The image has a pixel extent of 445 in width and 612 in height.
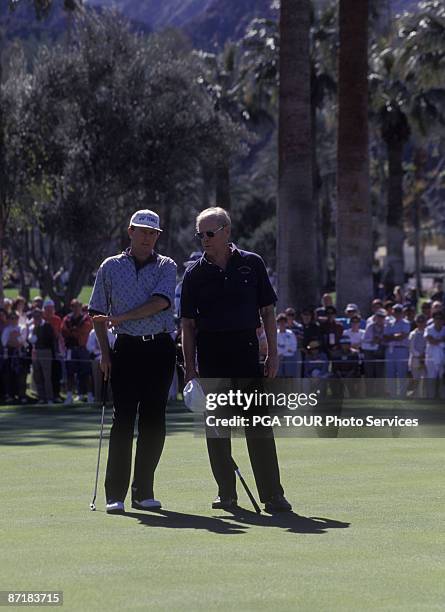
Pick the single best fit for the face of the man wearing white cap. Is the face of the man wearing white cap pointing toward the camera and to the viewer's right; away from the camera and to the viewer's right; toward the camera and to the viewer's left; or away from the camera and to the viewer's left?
toward the camera and to the viewer's right

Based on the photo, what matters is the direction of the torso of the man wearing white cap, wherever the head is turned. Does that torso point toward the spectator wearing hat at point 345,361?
no

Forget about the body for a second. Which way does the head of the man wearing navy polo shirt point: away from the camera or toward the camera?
toward the camera

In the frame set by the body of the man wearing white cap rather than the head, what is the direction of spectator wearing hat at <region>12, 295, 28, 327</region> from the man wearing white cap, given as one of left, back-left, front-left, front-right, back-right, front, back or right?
back

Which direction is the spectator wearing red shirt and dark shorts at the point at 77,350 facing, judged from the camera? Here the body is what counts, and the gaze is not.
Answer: toward the camera

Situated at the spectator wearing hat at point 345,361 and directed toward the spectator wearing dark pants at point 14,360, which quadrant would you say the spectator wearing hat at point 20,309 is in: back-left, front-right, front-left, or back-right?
front-right

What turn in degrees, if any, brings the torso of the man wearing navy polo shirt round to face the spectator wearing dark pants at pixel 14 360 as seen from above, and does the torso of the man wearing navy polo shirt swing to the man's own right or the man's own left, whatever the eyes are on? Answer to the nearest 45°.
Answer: approximately 180°

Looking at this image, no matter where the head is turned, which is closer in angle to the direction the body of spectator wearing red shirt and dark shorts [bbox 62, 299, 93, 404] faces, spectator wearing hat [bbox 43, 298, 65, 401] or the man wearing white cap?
the man wearing white cap

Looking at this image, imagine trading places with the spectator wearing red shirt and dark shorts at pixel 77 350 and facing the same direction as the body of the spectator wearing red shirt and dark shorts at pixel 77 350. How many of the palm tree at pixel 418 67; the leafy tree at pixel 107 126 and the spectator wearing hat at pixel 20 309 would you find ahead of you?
0

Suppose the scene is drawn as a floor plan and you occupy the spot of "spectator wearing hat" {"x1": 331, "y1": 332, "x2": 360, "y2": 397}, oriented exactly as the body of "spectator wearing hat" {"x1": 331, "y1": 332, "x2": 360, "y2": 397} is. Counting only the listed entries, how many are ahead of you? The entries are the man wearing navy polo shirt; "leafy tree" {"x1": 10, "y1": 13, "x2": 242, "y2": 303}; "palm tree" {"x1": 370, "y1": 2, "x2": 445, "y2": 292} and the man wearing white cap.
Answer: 2

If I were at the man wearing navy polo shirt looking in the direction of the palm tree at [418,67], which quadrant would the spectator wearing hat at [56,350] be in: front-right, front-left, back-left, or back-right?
front-left

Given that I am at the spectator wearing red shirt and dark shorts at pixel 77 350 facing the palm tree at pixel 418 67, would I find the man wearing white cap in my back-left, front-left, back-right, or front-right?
back-right

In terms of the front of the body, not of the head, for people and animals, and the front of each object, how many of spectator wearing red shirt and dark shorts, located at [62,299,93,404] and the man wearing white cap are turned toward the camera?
2

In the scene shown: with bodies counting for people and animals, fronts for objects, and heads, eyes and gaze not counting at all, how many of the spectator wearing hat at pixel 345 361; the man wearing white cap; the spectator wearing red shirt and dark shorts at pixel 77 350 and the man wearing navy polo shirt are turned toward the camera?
4

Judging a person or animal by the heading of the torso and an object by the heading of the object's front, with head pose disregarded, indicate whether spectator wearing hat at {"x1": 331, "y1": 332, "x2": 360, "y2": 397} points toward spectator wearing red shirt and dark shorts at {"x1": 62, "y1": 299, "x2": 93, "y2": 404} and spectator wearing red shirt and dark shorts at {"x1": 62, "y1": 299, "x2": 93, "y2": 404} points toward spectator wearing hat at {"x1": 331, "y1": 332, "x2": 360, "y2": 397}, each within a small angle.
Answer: no

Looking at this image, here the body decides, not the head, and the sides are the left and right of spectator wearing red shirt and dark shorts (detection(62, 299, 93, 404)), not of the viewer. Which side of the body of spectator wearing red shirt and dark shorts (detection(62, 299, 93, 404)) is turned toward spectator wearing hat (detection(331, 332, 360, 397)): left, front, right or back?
left

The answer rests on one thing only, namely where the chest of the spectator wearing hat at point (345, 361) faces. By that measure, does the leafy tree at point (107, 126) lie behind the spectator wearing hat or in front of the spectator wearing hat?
behind

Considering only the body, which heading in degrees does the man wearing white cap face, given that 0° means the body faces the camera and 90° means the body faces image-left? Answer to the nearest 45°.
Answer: approximately 0°

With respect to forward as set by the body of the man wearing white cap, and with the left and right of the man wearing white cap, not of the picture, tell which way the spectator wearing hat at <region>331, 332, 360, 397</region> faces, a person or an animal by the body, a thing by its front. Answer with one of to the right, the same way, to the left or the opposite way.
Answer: the same way

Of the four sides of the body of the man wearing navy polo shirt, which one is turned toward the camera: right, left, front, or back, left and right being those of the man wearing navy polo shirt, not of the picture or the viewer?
front

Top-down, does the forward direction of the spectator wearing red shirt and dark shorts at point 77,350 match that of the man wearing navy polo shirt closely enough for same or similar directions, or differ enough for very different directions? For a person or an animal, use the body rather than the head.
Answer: same or similar directions
